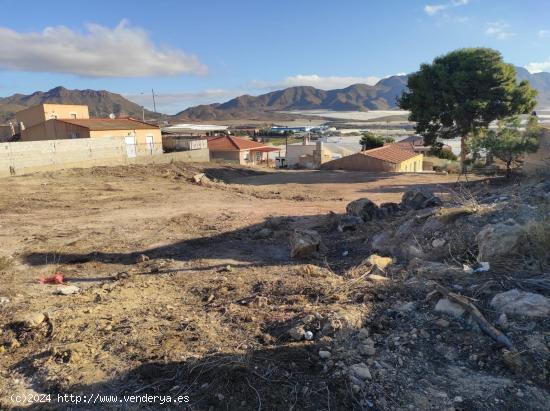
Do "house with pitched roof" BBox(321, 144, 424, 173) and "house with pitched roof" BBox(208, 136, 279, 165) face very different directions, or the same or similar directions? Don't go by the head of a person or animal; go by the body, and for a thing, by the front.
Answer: same or similar directions

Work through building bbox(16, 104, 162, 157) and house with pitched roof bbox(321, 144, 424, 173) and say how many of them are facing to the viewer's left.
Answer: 0

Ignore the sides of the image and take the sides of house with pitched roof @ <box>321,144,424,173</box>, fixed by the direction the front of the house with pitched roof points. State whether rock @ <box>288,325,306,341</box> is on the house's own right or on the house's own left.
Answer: on the house's own right

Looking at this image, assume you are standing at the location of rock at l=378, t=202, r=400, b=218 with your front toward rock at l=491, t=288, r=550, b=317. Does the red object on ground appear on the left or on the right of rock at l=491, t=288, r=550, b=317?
right

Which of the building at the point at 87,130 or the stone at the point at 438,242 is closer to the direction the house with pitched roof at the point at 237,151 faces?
the stone

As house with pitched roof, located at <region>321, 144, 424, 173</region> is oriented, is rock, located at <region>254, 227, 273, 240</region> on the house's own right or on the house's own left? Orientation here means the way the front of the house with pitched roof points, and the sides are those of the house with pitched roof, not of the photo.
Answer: on the house's own right

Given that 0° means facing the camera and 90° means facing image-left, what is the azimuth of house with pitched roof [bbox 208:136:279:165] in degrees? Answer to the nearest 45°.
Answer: approximately 315°

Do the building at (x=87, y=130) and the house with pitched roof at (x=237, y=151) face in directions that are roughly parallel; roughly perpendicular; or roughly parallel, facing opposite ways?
roughly parallel

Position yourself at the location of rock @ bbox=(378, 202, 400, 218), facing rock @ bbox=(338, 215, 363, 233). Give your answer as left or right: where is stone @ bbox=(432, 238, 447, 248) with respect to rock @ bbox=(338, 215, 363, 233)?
left

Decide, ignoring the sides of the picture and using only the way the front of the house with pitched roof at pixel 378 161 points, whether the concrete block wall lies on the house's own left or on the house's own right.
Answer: on the house's own right

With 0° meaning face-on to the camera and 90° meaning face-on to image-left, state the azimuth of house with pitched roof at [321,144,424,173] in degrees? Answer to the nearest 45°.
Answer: approximately 315°

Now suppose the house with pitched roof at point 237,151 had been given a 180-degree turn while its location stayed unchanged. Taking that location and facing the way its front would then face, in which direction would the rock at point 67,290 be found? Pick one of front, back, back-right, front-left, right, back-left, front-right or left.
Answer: back-left

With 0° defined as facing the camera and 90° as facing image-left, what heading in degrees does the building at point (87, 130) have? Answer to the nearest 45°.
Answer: approximately 315°

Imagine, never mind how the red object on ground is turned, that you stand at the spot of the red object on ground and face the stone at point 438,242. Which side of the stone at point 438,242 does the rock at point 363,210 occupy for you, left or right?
left

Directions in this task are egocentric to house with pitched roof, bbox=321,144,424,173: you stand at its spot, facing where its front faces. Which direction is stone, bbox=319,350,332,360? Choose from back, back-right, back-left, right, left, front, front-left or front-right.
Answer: front-right
